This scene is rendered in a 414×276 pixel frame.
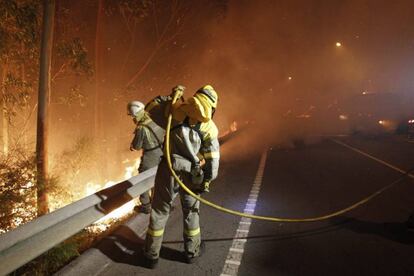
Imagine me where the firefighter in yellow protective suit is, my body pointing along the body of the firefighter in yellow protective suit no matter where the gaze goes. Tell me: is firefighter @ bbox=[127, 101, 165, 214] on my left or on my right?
on my left

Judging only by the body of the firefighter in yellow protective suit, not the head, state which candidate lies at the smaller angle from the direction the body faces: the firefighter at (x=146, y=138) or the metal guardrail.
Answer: the firefighter
